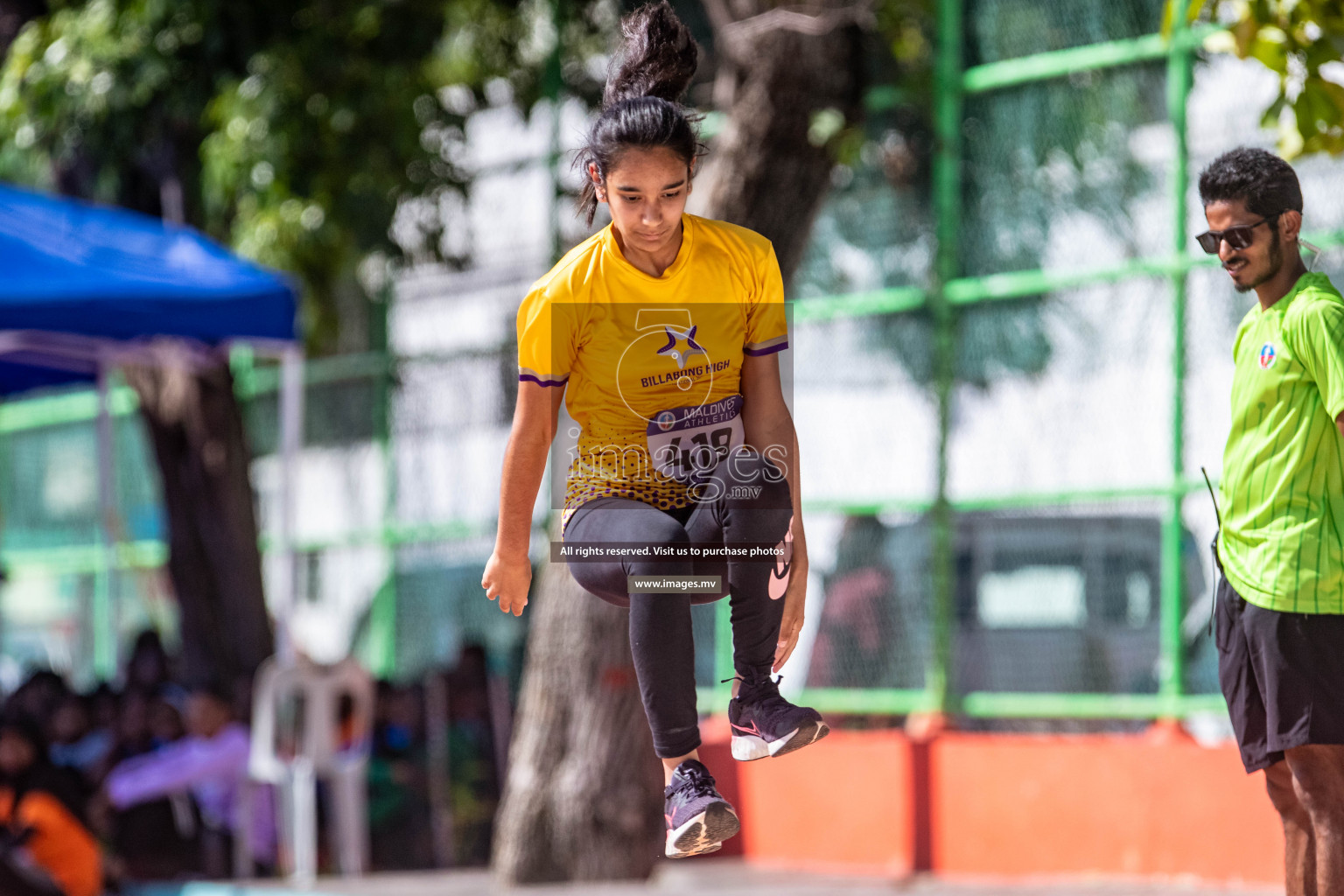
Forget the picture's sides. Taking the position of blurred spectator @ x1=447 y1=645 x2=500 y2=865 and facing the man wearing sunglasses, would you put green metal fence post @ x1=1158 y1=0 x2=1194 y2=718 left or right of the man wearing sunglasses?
left

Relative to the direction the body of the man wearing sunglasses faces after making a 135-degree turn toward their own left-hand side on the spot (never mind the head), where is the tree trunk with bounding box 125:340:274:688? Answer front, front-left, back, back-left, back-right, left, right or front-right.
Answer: back-left

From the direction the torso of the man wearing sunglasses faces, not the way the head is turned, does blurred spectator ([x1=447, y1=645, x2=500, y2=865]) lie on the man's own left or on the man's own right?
on the man's own right

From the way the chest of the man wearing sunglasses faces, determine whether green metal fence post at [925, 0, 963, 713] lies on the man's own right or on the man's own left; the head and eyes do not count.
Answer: on the man's own right

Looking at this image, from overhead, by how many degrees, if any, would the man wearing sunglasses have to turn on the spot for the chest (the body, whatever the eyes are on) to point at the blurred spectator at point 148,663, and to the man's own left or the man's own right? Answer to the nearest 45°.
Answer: approximately 90° to the man's own right

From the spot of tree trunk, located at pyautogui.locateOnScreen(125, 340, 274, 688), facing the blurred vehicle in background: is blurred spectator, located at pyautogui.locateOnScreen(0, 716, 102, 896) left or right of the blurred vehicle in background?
right

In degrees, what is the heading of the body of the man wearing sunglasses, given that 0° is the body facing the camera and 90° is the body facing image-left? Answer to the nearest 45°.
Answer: approximately 45°

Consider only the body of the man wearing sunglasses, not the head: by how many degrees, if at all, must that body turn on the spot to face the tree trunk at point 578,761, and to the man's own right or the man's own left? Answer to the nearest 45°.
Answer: approximately 90° to the man's own right

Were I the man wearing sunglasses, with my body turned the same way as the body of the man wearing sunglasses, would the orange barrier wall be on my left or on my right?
on my right

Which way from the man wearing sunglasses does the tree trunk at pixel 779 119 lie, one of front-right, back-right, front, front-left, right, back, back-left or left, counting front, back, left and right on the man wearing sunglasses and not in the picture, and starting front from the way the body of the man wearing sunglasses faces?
right

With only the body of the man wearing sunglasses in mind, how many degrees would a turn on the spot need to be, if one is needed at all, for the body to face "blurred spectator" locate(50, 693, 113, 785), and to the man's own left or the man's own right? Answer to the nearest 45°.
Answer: approximately 90° to the man's own right

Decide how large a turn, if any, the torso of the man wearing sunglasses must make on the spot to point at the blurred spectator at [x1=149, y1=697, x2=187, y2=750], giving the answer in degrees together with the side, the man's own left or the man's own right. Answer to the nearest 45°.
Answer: approximately 90° to the man's own right
